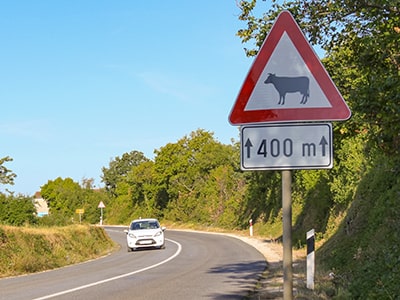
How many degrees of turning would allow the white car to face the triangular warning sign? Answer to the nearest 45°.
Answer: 0° — it already faces it

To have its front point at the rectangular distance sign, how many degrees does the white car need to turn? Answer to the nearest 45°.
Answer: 0° — it already faces it

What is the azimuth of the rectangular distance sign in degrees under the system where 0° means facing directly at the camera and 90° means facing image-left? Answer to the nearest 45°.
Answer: approximately 0°

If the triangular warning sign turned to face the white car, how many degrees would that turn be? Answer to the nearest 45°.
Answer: approximately 180°

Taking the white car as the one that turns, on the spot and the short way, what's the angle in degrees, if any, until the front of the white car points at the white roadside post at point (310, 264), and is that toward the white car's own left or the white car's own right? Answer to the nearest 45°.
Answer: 0° — it already faces it

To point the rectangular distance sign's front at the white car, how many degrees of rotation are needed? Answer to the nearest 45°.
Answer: approximately 180°
